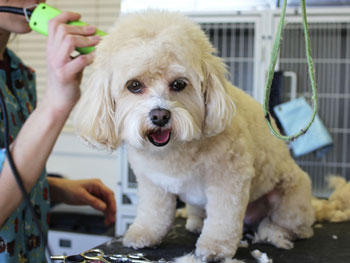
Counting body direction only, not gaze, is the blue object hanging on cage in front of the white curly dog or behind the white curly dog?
behind

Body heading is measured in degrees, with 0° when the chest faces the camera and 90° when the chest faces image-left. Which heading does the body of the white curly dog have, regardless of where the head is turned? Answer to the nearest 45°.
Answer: approximately 45°
